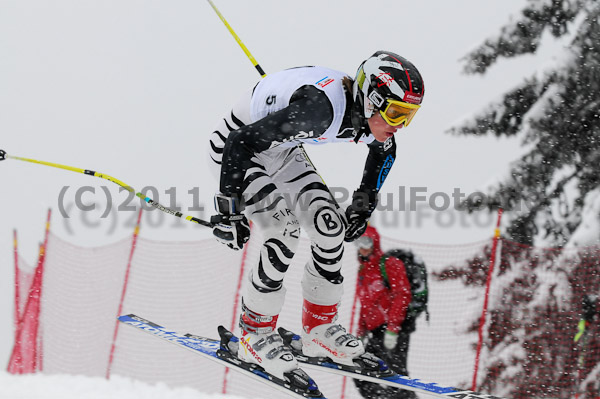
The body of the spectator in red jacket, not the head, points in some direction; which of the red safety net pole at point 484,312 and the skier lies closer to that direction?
the skier

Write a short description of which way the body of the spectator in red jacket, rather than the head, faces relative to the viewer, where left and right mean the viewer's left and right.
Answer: facing the viewer and to the left of the viewer

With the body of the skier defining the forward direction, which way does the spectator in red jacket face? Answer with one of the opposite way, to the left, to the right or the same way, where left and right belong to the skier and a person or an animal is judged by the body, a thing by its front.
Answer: to the right

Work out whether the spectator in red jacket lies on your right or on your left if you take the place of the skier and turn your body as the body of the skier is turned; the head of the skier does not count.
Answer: on your left

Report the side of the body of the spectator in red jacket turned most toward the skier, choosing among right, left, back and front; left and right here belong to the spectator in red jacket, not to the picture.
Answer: front

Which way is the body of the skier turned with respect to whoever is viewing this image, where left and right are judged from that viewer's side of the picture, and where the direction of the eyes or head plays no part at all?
facing the viewer and to the right of the viewer

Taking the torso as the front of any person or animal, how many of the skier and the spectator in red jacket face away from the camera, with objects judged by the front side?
0
